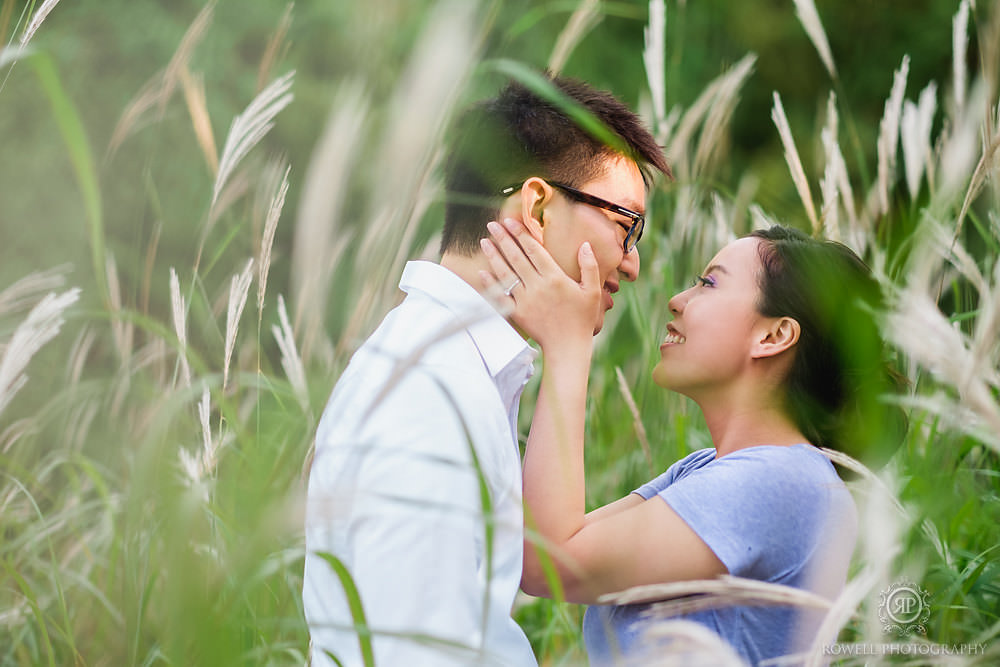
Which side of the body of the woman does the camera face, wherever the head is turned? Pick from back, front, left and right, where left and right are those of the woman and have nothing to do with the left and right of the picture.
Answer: left

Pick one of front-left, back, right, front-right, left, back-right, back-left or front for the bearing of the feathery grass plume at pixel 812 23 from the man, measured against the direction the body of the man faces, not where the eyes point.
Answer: front-left

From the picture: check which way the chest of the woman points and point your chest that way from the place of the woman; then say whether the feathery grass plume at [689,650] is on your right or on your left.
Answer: on your left

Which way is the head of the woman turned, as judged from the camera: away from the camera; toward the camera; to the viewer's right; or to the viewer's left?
to the viewer's left

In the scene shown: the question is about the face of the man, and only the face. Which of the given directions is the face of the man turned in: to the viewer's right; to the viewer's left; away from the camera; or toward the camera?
to the viewer's right

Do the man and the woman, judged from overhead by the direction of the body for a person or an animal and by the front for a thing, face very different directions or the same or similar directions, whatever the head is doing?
very different directions

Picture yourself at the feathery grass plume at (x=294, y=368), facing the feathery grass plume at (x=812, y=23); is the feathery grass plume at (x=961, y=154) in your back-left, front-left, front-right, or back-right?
front-right

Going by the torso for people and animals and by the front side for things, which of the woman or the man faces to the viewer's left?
the woman

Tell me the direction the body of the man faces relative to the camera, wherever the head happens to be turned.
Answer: to the viewer's right

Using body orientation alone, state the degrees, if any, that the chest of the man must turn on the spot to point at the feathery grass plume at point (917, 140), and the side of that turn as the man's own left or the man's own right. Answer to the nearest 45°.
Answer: approximately 45° to the man's own left

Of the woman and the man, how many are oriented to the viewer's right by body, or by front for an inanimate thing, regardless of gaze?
1

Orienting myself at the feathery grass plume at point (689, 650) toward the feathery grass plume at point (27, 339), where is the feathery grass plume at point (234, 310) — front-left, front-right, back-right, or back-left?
front-right
